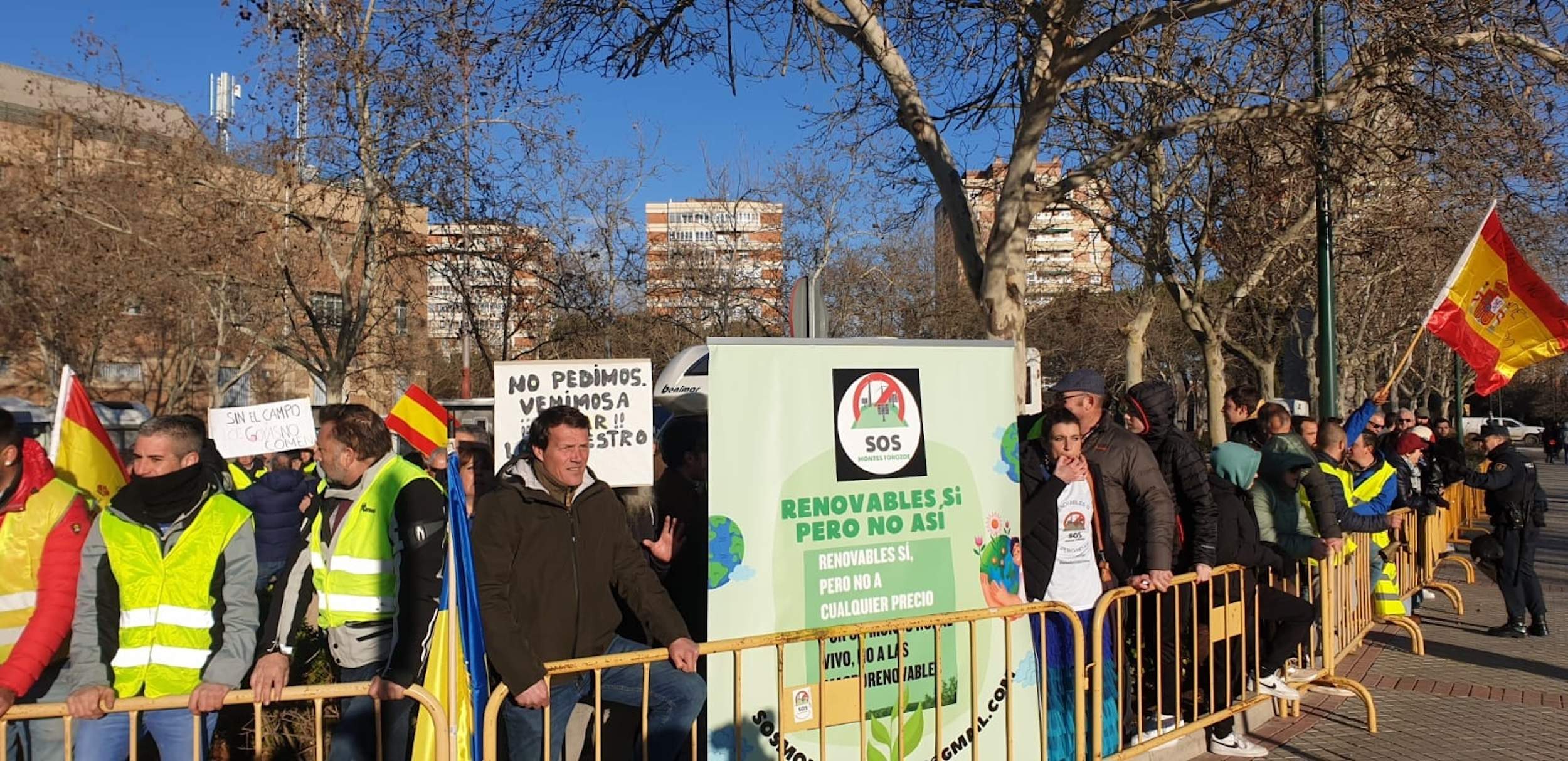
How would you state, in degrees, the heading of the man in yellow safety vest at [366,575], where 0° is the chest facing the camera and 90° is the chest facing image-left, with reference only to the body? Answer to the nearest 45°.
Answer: approximately 45°

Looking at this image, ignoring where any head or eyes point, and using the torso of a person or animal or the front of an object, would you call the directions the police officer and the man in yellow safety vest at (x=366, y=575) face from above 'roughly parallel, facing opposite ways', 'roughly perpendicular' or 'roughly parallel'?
roughly perpendicular

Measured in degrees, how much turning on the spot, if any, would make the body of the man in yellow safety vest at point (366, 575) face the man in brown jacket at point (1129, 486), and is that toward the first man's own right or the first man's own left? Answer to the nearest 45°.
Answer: approximately 135° to the first man's own left

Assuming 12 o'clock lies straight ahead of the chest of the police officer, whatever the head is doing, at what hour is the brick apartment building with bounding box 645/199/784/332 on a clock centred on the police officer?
The brick apartment building is roughly at 1 o'clock from the police officer.

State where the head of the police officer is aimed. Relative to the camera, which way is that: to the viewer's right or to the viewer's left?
to the viewer's left

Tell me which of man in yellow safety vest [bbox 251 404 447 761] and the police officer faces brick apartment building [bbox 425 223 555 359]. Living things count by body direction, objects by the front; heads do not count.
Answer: the police officer

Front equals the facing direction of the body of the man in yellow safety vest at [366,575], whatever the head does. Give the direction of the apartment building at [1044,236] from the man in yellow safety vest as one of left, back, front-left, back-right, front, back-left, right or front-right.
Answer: back

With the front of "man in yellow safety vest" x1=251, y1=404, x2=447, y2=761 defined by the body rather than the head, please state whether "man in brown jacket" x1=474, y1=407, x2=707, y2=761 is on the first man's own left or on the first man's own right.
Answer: on the first man's own left

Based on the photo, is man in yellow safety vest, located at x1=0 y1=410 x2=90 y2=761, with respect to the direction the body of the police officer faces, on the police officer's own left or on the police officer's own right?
on the police officer's own left

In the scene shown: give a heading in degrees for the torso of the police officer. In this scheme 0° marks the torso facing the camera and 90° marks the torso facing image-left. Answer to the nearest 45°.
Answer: approximately 90°

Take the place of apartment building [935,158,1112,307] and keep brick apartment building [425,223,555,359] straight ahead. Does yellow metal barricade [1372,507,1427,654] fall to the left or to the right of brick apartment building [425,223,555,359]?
left
